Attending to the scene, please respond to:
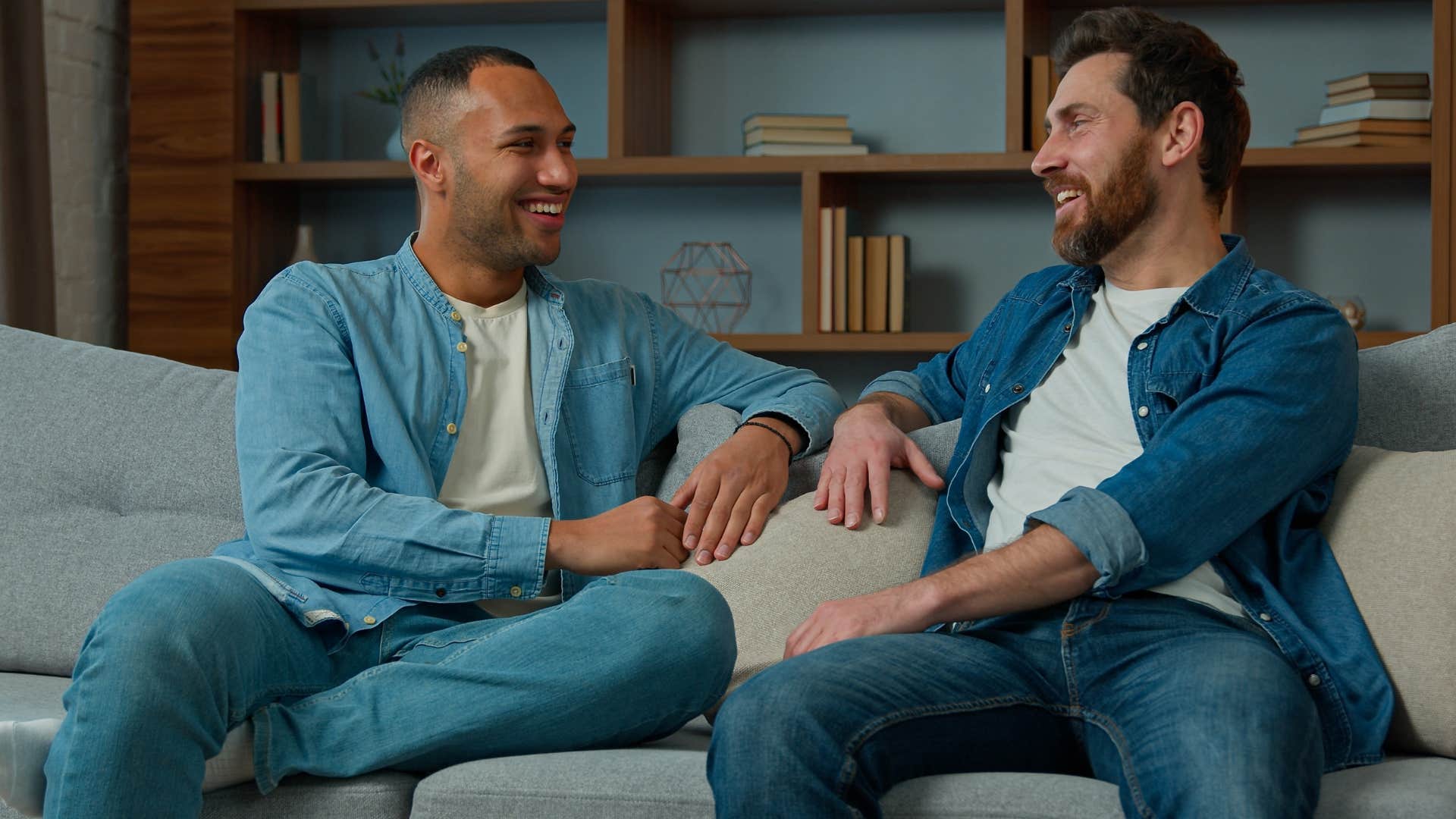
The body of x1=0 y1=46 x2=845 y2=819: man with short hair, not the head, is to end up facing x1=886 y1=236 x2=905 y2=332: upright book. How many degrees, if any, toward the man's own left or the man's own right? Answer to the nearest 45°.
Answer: approximately 90° to the man's own left

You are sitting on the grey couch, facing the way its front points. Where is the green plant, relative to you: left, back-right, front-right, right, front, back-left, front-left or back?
back

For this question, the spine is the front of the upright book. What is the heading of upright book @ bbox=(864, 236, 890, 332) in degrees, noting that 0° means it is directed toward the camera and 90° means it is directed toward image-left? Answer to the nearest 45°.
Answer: approximately 0°

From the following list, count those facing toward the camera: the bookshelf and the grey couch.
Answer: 2

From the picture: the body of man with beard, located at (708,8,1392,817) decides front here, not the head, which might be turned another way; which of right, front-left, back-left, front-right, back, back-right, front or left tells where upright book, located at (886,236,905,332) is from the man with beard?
back-right

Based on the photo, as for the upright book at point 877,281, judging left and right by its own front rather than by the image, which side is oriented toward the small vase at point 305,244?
right

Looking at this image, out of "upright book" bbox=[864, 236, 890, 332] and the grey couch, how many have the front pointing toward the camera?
2

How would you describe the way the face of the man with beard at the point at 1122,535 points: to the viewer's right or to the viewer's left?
to the viewer's left
